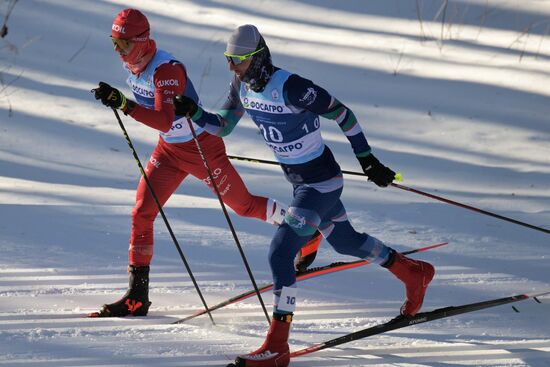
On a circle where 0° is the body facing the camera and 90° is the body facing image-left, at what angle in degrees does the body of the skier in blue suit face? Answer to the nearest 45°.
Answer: approximately 45°
